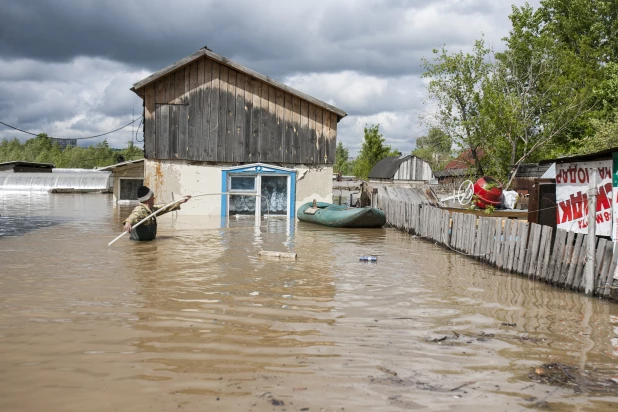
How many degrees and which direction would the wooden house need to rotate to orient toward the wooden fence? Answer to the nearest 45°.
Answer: approximately 45° to its left

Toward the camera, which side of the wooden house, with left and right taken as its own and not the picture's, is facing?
front

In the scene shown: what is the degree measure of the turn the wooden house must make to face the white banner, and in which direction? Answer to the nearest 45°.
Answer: approximately 45° to its left

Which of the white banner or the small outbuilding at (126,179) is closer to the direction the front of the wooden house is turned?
the white banner

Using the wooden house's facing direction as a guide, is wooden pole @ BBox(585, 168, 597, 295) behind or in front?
in front

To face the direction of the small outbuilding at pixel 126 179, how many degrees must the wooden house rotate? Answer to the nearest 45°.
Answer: approximately 135° to its right

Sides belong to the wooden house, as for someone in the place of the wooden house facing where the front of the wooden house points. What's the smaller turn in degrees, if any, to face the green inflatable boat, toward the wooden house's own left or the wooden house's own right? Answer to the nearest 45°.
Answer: approximately 45° to the wooden house's own left

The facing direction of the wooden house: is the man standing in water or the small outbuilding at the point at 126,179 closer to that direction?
the man standing in water

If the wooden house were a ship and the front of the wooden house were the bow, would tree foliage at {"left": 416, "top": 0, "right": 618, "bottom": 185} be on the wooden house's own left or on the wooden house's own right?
on the wooden house's own left
